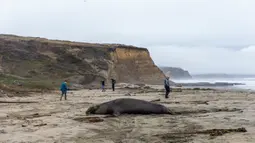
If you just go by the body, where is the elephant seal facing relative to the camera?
to the viewer's left

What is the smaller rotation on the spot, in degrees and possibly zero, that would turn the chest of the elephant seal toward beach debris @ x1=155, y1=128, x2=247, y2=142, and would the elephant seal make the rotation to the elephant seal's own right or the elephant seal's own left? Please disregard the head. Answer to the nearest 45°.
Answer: approximately 90° to the elephant seal's own left
